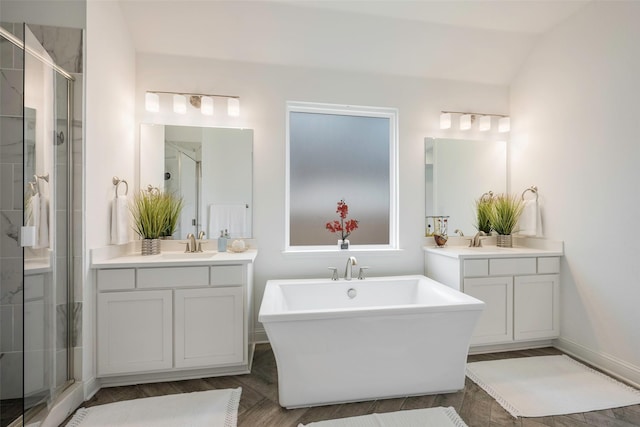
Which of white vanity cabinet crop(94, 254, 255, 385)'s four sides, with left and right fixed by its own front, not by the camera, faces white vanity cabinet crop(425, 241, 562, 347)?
left

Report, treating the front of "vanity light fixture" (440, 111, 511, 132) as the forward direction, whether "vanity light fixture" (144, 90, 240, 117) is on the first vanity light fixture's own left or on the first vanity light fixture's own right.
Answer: on the first vanity light fixture's own right

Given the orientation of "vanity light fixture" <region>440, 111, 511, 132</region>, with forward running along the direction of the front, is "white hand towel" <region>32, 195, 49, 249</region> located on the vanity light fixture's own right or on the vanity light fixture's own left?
on the vanity light fixture's own right

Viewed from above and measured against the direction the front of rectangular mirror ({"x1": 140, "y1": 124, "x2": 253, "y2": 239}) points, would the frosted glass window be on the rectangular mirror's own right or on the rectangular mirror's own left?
on the rectangular mirror's own left

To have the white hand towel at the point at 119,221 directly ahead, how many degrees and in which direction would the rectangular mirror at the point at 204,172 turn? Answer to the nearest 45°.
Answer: approximately 45° to its right

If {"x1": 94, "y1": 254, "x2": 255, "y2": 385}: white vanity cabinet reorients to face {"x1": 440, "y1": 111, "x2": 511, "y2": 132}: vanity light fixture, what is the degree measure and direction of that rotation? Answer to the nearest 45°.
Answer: approximately 90° to its left

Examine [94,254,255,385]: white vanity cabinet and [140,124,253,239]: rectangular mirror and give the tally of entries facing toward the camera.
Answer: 2

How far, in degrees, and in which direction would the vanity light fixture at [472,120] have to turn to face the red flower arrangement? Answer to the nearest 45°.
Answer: approximately 90° to its right

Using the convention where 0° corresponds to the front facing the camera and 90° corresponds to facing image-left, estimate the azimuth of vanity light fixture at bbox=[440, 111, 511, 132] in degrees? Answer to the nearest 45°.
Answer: approximately 315°

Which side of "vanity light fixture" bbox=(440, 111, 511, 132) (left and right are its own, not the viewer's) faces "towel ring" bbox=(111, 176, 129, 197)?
right

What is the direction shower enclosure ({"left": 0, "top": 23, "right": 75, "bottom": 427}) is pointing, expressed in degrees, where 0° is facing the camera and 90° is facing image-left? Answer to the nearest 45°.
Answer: approximately 315°

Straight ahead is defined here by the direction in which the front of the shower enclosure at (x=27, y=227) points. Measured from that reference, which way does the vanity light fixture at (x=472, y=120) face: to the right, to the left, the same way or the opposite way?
to the right

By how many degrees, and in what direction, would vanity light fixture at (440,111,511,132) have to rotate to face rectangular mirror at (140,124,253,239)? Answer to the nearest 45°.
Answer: approximately 90° to its right
